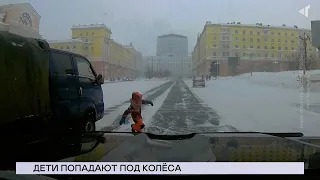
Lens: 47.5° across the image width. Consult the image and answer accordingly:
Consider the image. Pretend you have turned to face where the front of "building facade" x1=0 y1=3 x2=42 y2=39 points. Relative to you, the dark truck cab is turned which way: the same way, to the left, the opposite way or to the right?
to the left

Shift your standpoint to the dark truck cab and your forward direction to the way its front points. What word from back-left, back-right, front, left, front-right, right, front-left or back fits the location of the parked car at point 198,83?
front-right

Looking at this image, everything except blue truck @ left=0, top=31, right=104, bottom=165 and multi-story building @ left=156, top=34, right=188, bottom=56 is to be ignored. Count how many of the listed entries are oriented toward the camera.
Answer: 1

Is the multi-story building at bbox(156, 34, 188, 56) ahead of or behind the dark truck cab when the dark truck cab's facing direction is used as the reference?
ahead

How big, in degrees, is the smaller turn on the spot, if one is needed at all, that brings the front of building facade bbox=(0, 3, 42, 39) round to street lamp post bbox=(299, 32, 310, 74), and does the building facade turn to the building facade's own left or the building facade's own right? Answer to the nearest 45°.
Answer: approximately 45° to the building facade's own left

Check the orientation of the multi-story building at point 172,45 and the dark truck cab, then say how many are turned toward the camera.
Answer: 1
